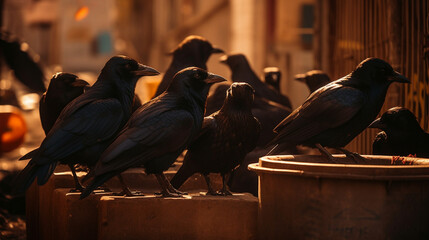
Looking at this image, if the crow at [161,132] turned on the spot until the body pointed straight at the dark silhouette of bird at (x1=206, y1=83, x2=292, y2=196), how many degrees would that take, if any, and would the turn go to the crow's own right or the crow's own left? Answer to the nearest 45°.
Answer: approximately 45° to the crow's own left

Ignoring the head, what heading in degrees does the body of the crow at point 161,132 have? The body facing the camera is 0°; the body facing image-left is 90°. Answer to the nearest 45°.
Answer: approximately 270°

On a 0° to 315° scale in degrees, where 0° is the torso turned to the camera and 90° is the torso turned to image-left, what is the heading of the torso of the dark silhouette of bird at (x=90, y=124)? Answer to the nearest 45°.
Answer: approximately 270°

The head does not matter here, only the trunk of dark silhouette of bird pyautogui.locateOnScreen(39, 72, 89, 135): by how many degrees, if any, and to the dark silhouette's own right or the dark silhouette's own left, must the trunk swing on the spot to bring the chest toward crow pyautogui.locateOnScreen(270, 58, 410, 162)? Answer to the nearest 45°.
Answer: approximately 45° to the dark silhouette's own right

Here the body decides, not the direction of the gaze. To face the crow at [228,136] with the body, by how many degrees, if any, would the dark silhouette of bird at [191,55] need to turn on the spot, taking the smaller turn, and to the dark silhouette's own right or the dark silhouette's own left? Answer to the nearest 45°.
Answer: approximately 90° to the dark silhouette's own right

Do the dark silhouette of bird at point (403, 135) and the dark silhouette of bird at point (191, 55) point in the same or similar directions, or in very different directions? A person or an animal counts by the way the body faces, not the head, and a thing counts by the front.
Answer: very different directions

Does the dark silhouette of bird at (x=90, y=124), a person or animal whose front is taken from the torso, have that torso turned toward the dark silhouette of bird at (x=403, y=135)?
yes

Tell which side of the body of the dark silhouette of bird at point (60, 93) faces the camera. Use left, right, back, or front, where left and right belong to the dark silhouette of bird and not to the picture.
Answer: right

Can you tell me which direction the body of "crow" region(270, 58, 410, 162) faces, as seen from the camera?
to the viewer's right
